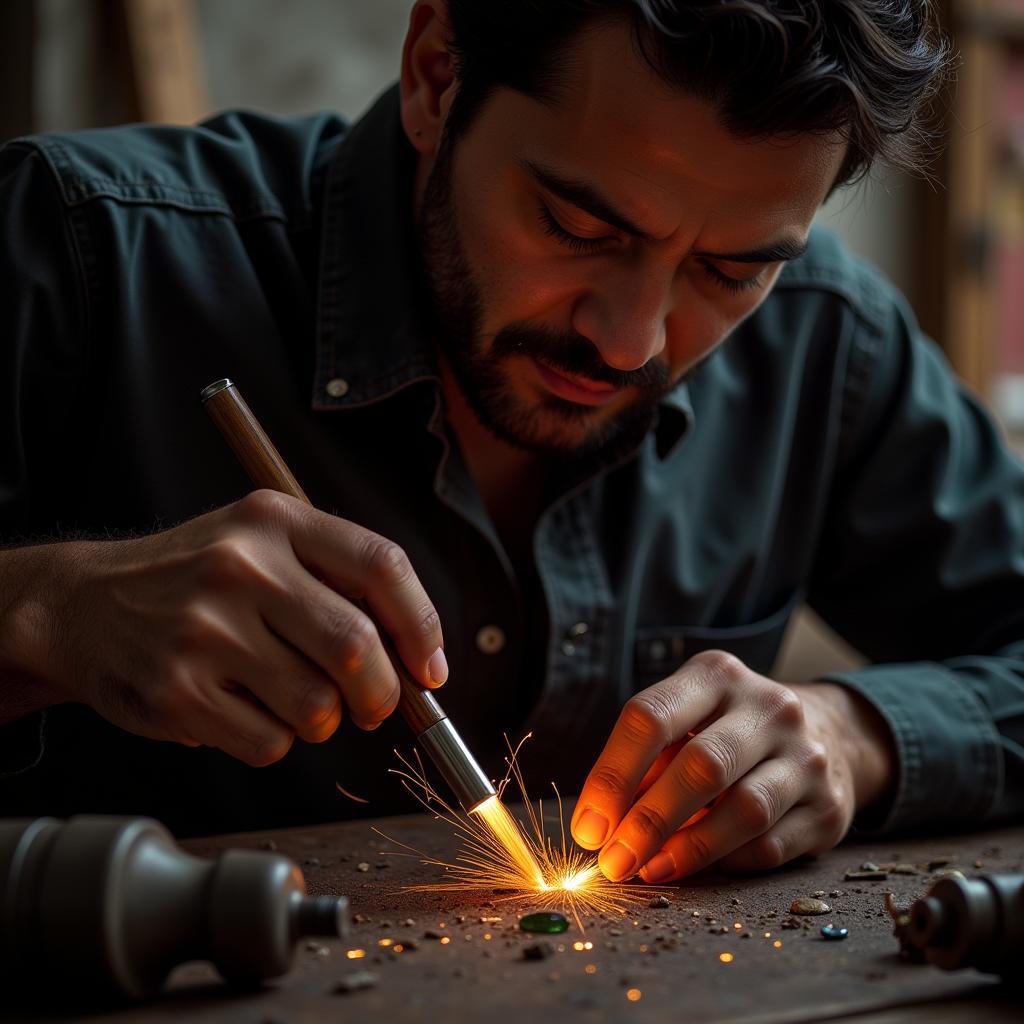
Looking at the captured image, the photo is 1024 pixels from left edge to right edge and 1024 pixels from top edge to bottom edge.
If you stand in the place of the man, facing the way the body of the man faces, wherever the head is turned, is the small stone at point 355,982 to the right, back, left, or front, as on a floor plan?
front

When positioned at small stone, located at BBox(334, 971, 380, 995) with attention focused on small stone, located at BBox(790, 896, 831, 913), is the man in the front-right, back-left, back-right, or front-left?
front-left

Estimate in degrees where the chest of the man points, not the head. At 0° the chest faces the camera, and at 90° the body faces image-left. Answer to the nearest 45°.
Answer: approximately 0°
